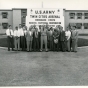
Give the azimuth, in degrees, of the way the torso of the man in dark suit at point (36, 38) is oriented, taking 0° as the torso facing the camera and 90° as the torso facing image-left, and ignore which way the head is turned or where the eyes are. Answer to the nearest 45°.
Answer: approximately 0°

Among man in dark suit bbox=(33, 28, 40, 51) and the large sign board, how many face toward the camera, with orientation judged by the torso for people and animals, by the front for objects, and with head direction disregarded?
2

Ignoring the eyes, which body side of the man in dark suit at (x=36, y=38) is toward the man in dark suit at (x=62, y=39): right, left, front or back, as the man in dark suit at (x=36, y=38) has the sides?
left

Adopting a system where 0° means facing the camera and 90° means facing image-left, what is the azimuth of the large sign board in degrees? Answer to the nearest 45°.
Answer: approximately 0°
